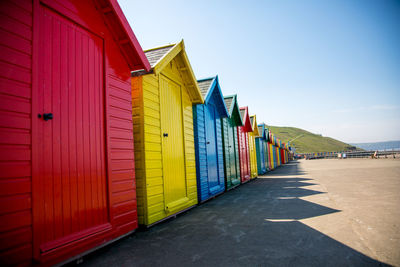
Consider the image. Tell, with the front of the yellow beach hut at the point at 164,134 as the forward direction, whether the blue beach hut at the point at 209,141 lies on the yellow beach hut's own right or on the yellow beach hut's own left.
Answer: on the yellow beach hut's own left

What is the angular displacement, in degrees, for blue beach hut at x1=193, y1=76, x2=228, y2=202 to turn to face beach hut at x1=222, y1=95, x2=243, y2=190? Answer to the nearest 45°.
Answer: approximately 135° to its left

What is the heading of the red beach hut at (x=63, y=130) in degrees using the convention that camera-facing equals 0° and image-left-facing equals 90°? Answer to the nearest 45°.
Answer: approximately 315°

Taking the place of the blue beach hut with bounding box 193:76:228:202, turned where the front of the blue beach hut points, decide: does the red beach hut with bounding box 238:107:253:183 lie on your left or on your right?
on your left

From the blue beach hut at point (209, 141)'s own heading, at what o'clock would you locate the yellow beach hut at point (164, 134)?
The yellow beach hut is roughly at 2 o'clock from the blue beach hut.

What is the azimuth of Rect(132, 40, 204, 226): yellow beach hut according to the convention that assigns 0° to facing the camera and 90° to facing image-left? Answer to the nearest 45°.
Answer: approximately 315°

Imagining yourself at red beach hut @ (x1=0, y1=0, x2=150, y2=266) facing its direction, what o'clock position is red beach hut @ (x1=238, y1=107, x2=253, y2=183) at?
red beach hut @ (x1=238, y1=107, x2=253, y2=183) is roughly at 9 o'clock from red beach hut @ (x1=0, y1=0, x2=150, y2=266).

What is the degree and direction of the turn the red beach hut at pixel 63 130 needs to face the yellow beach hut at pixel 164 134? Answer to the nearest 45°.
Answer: approximately 90° to its left

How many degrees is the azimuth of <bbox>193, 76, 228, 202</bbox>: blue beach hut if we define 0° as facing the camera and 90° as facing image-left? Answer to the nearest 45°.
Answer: approximately 315°
